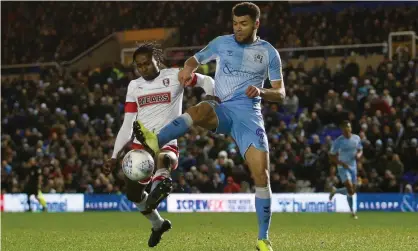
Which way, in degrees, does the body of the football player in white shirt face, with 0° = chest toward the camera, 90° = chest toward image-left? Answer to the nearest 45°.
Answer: approximately 0°

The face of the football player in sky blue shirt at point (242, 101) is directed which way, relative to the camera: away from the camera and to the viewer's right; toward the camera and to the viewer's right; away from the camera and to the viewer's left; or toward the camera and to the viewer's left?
toward the camera and to the viewer's left

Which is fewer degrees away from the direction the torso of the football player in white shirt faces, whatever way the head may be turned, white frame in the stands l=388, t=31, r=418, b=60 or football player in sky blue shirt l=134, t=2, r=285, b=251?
the football player in sky blue shirt

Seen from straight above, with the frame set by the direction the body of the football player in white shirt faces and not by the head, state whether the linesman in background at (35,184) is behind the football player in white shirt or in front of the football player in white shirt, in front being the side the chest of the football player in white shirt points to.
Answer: behind

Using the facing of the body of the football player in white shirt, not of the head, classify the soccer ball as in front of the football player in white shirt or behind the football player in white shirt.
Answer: in front

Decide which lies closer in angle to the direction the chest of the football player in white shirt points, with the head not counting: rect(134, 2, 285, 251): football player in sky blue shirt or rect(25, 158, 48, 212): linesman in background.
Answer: the football player in sky blue shirt

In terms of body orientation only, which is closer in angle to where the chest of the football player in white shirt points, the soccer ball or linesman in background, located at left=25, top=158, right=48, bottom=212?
the soccer ball

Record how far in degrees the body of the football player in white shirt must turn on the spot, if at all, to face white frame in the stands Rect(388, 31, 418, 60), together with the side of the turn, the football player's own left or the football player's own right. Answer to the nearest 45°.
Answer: approximately 135° to the football player's own left
